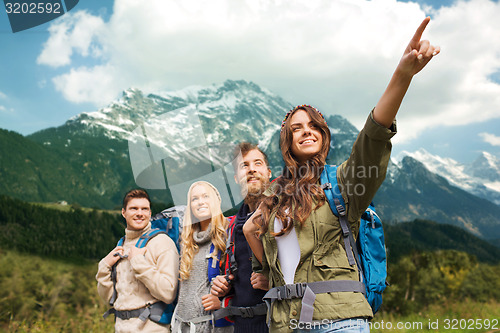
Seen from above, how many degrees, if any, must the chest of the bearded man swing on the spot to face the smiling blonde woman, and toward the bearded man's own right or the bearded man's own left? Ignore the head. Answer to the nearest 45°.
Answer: approximately 135° to the bearded man's own right

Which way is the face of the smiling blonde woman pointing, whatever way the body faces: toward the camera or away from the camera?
toward the camera

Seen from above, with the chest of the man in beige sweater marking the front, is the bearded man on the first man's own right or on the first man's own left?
on the first man's own left

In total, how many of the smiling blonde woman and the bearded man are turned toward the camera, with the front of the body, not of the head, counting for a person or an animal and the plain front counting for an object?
2

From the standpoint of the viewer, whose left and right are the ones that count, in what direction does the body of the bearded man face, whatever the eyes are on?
facing the viewer

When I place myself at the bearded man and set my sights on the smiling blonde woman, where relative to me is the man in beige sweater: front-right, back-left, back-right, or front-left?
front-left

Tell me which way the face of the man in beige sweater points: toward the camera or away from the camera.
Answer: toward the camera

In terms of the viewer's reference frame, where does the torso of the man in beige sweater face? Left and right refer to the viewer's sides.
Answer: facing the viewer and to the left of the viewer
